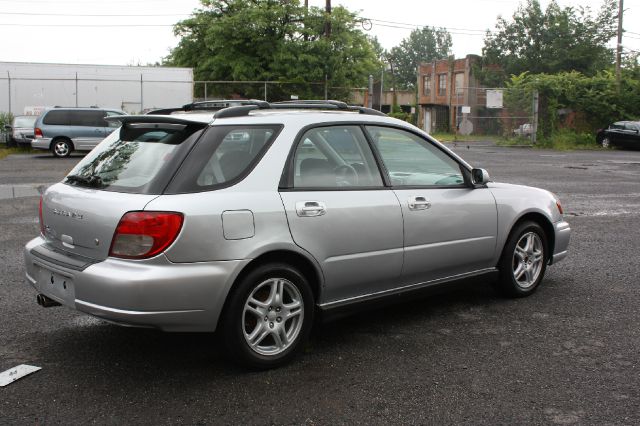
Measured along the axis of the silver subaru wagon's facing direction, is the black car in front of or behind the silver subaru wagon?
in front

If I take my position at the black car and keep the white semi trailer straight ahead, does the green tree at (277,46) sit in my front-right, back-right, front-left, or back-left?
front-right

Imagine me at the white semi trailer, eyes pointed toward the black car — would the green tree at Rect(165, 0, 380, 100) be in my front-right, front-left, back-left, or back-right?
front-left

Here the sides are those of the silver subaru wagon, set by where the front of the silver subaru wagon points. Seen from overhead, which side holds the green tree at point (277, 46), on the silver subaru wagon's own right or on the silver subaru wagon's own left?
on the silver subaru wagon's own left

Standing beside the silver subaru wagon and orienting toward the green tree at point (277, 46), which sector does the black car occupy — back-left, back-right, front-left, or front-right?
front-right

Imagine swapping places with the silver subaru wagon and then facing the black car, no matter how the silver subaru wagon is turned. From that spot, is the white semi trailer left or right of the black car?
left

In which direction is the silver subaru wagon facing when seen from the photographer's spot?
facing away from the viewer and to the right of the viewer

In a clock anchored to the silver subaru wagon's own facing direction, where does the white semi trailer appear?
The white semi trailer is roughly at 10 o'clock from the silver subaru wagon.

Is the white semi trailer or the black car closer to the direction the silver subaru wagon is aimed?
the black car
